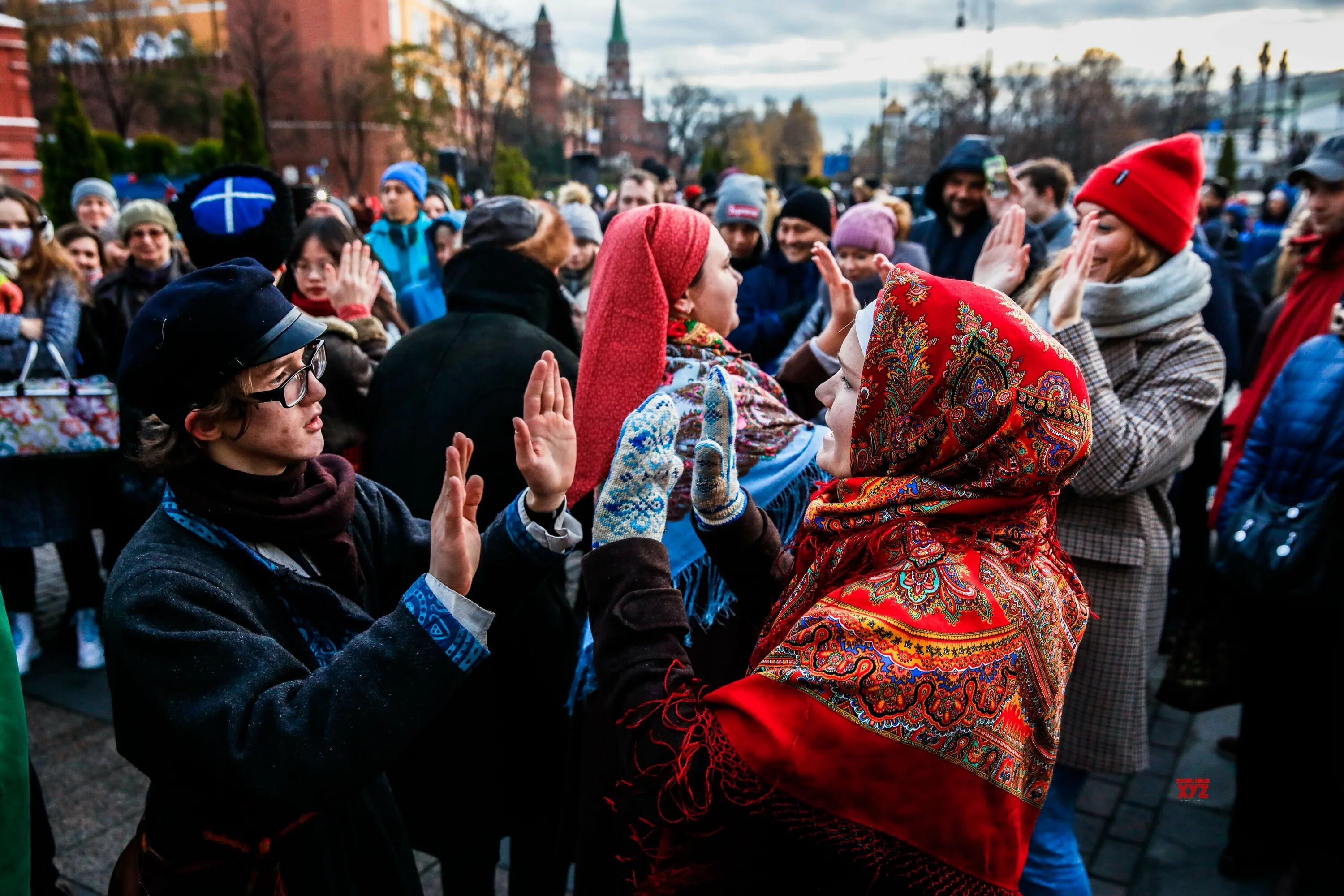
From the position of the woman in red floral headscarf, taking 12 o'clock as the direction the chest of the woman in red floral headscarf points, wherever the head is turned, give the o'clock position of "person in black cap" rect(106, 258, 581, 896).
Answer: The person in black cap is roughly at 12 o'clock from the woman in red floral headscarf.

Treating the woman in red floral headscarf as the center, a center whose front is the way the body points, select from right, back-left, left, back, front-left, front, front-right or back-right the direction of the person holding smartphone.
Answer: right

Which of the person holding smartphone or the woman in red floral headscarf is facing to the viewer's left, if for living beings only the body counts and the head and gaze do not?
the woman in red floral headscarf

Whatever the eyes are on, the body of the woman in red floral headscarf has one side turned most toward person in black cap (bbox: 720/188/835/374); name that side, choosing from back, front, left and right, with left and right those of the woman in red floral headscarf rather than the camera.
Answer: right

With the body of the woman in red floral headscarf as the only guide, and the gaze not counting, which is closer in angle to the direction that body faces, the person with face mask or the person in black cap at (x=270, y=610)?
the person in black cap

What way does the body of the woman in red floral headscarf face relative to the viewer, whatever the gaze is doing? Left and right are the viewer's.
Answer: facing to the left of the viewer

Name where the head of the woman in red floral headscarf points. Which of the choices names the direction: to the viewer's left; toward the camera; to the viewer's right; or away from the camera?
to the viewer's left

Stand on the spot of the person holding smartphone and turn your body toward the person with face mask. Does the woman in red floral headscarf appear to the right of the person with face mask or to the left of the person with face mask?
left

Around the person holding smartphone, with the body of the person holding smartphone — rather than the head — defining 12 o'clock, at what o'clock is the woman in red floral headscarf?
The woman in red floral headscarf is roughly at 12 o'clock from the person holding smartphone.

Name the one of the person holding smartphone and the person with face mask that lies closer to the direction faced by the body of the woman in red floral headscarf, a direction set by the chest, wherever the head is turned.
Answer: the person with face mask

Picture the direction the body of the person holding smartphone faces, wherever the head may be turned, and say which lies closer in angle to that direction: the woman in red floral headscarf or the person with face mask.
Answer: the woman in red floral headscarf

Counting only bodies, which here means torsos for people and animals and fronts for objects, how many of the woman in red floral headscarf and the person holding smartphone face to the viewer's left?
1

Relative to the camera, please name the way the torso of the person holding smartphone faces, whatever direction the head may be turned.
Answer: toward the camera

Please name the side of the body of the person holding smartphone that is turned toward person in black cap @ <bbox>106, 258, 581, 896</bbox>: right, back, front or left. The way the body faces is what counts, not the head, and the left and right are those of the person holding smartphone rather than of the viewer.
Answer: front

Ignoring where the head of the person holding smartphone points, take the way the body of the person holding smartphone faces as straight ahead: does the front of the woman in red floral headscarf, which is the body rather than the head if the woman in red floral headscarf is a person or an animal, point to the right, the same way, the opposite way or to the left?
to the right
